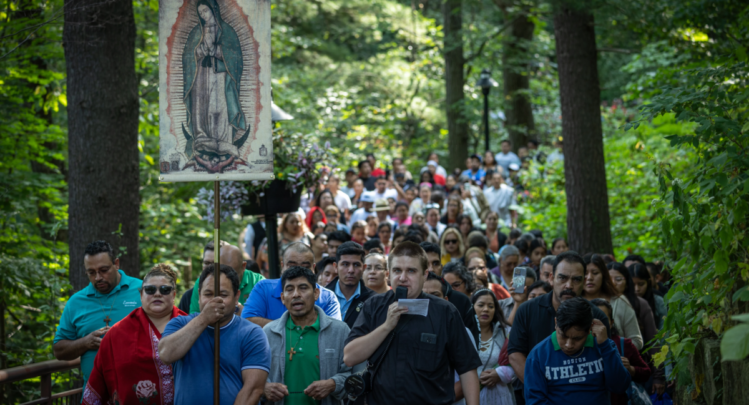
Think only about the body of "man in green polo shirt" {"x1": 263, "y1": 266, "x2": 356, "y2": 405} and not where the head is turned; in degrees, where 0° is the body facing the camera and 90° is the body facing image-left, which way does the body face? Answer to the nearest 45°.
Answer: approximately 0°

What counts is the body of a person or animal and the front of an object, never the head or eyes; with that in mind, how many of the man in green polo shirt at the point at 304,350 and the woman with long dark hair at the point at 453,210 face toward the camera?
2

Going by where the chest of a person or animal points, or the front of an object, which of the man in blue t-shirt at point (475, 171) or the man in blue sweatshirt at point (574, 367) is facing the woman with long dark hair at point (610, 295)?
the man in blue t-shirt at point (475, 171)

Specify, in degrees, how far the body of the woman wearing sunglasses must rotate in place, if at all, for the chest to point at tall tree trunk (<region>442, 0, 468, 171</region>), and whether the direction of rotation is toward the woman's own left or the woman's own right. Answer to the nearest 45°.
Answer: approximately 180°

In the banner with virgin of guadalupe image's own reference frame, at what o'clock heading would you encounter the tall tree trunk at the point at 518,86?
The tall tree trunk is roughly at 7 o'clock from the banner with virgin of guadalupe image.

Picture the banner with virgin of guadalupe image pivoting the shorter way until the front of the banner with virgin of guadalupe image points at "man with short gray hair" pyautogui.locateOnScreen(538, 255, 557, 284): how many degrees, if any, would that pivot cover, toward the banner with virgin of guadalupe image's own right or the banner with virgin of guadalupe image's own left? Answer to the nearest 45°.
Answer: approximately 135° to the banner with virgin of guadalupe image's own left

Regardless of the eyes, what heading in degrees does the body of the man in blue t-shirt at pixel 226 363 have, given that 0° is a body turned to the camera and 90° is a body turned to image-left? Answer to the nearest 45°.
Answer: approximately 0°

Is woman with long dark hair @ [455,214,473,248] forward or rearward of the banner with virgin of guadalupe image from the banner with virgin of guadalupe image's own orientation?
rearward

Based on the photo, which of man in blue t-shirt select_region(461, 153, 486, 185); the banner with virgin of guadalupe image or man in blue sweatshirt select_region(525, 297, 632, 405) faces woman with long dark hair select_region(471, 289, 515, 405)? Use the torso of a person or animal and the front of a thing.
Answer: man in blue t-shirt select_region(461, 153, 486, 185)
